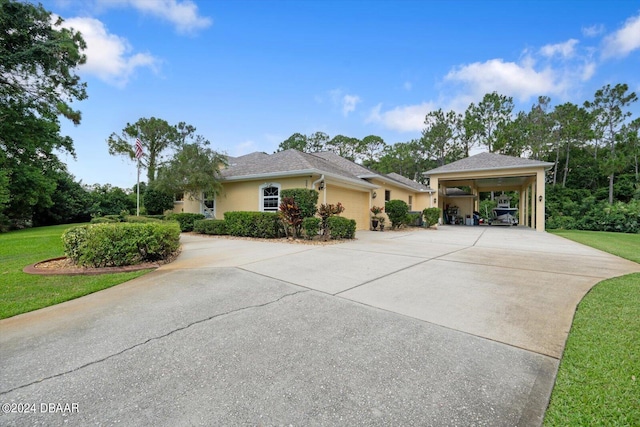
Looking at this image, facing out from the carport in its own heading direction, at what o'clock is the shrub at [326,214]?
The shrub is roughly at 1 o'clock from the carport.

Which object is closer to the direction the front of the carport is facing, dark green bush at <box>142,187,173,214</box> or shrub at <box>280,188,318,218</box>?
the shrub

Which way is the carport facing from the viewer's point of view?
toward the camera

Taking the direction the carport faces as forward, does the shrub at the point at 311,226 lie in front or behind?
in front

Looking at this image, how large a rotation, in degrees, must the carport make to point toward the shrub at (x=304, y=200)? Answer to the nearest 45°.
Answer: approximately 45° to its right

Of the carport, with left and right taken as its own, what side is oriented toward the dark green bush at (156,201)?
right

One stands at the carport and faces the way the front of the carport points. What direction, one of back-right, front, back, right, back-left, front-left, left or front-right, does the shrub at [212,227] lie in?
front-right

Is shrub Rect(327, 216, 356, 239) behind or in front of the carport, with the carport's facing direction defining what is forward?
in front

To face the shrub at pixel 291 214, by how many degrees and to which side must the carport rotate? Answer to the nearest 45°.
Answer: approximately 45° to its right
